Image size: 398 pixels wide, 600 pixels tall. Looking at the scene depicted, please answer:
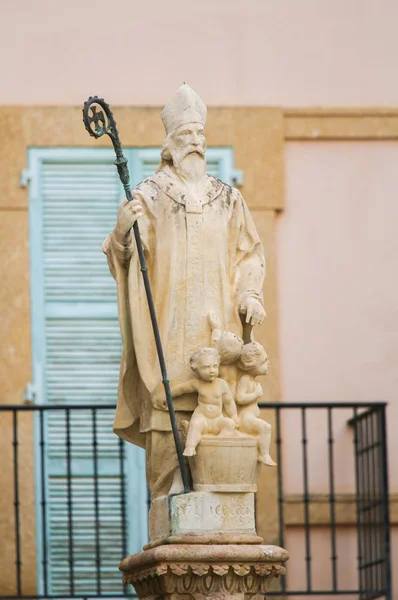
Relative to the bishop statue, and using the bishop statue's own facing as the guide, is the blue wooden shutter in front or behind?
behind

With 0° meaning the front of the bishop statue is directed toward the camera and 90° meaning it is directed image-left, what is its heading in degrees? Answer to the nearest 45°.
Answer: approximately 0°

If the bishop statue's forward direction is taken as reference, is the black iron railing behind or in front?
behind
